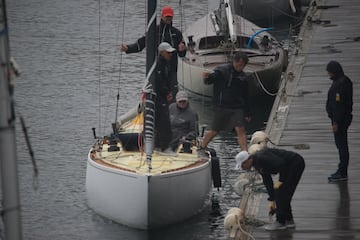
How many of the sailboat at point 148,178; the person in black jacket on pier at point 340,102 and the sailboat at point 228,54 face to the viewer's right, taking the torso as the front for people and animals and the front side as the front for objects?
0

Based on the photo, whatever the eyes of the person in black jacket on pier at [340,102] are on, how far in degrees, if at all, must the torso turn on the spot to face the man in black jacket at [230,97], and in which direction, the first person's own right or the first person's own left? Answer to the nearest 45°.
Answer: approximately 45° to the first person's own right

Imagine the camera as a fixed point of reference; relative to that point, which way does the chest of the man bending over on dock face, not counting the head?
to the viewer's left

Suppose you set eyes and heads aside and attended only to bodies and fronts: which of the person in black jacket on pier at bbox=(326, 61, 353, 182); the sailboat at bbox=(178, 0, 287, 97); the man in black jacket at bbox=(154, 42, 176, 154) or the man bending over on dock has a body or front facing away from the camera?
the sailboat

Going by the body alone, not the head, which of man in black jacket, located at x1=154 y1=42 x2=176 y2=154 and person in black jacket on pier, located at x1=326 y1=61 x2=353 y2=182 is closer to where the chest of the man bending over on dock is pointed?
the man in black jacket

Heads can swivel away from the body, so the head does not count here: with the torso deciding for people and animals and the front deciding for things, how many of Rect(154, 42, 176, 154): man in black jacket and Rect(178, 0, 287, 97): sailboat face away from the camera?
1

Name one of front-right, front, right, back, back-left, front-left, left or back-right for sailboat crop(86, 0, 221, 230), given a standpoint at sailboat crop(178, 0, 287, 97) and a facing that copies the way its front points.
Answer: back

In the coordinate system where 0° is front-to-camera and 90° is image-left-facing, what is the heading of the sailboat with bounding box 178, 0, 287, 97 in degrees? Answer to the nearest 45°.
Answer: approximately 180°
